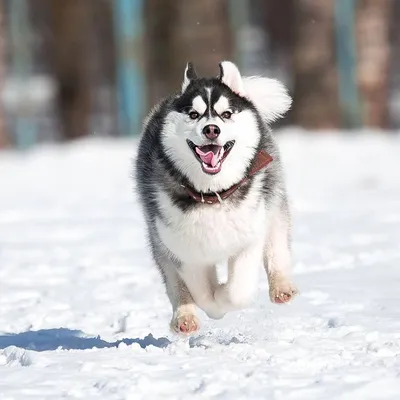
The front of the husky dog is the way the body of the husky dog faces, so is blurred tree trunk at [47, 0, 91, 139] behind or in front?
behind

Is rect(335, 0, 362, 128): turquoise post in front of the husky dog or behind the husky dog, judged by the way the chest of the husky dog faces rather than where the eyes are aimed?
behind

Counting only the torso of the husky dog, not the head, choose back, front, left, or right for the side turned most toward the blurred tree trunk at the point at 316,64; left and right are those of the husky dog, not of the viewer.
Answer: back

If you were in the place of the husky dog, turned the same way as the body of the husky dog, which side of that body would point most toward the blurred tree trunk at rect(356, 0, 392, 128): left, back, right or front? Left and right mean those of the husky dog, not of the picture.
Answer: back

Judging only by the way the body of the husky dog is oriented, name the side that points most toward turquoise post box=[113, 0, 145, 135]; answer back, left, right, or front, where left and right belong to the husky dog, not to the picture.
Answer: back

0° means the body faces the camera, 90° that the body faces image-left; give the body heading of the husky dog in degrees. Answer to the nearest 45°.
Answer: approximately 0°

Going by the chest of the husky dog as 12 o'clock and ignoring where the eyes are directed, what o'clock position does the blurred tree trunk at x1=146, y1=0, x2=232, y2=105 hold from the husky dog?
The blurred tree trunk is roughly at 6 o'clock from the husky dog.

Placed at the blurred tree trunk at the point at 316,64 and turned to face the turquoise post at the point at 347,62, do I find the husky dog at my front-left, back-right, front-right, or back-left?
back-right
